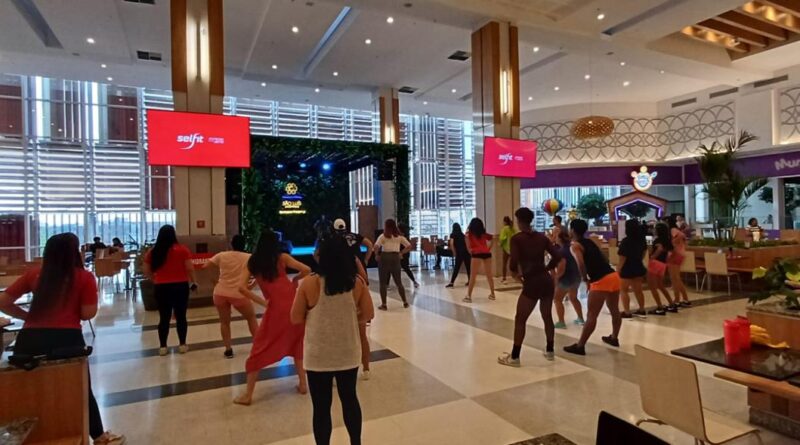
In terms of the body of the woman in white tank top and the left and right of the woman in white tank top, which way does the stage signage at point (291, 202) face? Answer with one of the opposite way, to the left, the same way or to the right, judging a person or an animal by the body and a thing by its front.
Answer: the opposite way

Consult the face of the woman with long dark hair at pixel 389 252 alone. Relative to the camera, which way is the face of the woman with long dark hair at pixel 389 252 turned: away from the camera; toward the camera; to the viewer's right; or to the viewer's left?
away from the camera

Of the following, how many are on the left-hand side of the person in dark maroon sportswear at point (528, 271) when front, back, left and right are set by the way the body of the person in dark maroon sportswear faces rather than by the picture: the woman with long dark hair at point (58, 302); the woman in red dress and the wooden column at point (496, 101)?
2

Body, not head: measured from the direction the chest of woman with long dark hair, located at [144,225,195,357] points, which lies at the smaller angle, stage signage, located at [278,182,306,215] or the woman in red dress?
the stage signage

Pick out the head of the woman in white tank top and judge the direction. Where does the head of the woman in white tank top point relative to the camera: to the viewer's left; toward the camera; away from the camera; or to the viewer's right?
away from the camera

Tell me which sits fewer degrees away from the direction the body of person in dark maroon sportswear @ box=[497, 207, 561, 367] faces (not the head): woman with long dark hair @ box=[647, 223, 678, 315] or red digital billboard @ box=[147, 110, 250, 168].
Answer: the red digital billboard

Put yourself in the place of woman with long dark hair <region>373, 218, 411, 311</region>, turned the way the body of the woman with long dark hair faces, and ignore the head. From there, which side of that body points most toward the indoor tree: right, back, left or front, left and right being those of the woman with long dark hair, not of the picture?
right

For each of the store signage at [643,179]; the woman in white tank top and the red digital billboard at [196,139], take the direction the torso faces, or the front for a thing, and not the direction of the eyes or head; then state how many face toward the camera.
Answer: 2
